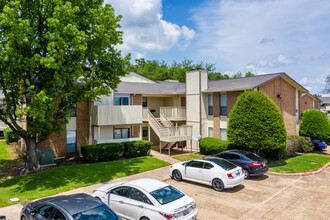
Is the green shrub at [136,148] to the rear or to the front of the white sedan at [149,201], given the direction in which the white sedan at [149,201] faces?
to the front

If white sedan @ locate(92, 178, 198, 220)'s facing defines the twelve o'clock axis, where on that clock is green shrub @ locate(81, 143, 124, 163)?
The green shrub is roughly at 1 o'clock from the white sedan.

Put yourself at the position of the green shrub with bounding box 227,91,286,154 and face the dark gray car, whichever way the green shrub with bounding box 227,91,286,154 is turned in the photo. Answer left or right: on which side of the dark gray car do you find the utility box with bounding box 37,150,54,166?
right

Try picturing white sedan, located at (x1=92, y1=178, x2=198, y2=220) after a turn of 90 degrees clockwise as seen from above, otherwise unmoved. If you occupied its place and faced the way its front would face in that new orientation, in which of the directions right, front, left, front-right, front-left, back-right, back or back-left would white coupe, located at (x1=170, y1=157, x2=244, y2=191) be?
front

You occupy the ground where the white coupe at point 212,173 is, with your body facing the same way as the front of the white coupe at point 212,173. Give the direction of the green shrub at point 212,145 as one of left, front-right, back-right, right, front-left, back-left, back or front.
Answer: front-right

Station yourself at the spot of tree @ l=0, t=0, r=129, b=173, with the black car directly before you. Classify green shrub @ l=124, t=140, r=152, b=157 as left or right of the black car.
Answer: left

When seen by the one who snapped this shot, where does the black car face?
facing away from the viewer and to the left of the viewer

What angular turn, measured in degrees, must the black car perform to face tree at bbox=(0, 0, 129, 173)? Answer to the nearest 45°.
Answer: approximately 45° to its left

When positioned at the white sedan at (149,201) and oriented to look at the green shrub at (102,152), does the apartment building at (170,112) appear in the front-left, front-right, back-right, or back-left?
front-right

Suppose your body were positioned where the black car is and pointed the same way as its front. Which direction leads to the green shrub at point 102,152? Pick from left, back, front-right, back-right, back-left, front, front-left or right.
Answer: front-left

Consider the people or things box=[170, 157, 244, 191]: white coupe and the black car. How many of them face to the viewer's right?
0

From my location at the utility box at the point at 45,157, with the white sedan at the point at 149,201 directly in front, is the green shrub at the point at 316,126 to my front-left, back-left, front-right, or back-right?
front-left

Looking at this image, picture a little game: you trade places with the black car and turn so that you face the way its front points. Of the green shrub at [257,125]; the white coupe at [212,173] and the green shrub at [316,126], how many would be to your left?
1

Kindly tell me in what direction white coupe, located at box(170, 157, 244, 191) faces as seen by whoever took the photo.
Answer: facing away from the viewer and to the left of the viewer
